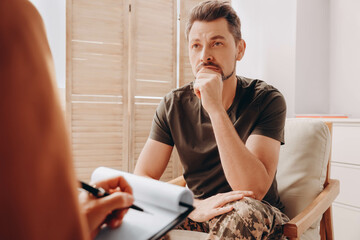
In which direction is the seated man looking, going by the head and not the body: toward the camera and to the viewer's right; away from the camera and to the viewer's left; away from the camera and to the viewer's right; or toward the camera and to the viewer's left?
toward the camera and to the viewer's left

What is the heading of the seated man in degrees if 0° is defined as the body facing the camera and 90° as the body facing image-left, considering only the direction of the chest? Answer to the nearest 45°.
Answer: approximately 45°

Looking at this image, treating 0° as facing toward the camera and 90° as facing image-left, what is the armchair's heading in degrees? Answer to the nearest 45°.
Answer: approximately 45°
